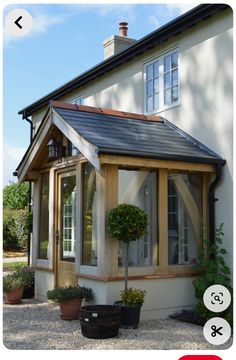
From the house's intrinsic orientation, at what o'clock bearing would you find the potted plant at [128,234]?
The potted plant is roughly at 11 o'clock from the house.

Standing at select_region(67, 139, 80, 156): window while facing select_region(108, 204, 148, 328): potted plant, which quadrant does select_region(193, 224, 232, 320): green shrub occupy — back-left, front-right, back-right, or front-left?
front-left

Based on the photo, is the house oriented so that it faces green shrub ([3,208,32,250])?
no

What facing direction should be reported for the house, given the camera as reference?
facing the viewer and to the left of the viewer

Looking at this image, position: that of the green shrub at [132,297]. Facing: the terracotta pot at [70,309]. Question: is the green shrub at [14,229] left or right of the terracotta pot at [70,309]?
right

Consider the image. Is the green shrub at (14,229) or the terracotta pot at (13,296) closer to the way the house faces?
the terracotta pot
